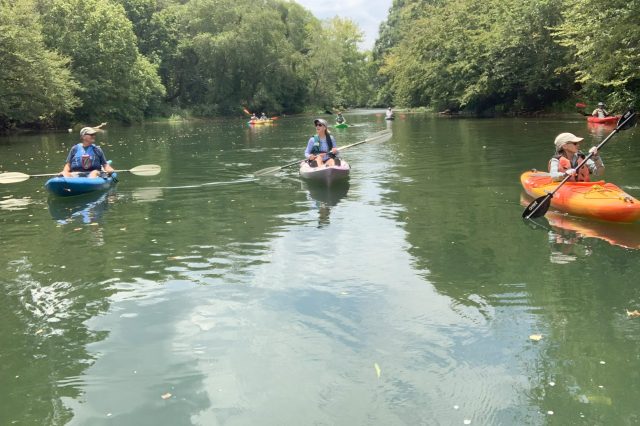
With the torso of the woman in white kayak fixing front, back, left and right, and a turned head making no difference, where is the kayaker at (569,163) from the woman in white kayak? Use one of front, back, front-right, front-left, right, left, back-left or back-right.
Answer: front-left

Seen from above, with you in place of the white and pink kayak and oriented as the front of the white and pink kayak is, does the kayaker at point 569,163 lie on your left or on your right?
on your left

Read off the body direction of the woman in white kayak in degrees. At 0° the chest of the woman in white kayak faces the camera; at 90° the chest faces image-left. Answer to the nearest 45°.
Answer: approximately 0°

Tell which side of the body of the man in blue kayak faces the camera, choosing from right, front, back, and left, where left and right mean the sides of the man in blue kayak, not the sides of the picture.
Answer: front

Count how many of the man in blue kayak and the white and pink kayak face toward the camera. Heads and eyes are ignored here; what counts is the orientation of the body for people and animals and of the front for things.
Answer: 2

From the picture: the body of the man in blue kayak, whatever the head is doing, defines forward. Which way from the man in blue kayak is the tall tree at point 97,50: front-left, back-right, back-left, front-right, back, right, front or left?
back

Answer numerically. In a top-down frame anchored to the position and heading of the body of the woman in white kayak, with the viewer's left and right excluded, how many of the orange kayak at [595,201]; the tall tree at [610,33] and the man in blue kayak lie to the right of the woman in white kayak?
1

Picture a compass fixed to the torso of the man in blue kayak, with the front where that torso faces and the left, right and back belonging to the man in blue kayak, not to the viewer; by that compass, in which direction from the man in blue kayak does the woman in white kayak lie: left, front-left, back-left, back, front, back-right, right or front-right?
left

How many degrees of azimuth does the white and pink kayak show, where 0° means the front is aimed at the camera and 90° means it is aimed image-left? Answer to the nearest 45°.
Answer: approximately 0°

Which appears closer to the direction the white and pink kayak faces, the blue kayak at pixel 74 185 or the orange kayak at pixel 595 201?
the orange kayak
